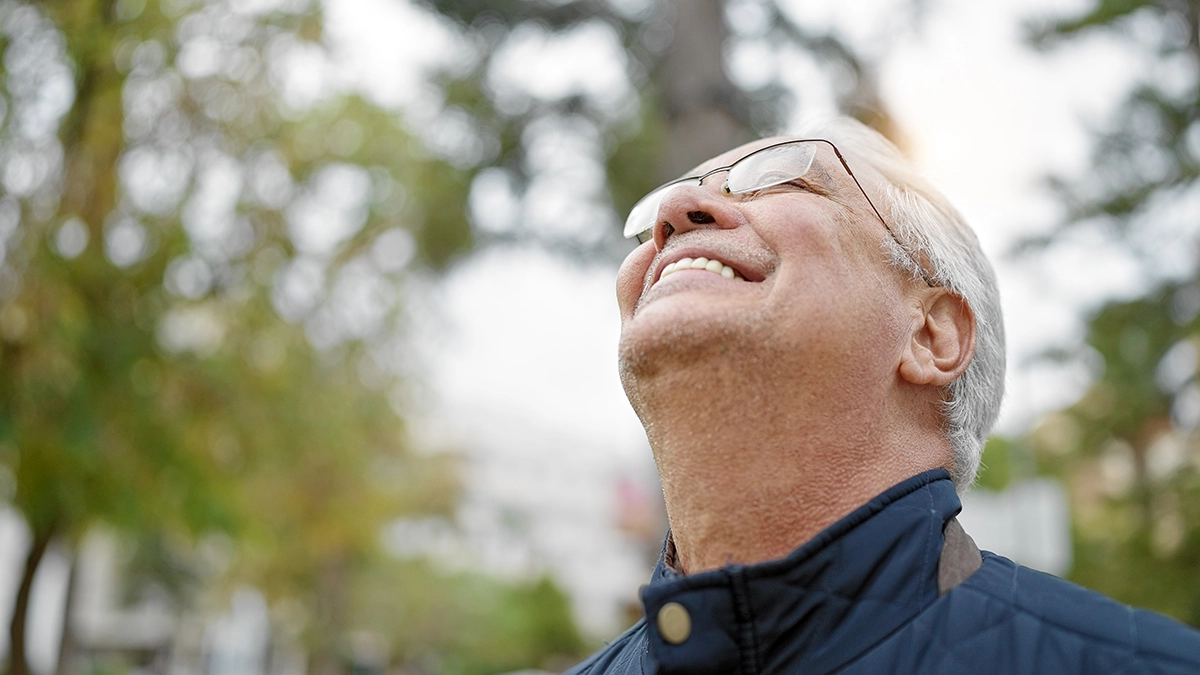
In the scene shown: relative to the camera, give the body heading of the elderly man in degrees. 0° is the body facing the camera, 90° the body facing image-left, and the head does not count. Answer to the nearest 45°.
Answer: approximately 45°

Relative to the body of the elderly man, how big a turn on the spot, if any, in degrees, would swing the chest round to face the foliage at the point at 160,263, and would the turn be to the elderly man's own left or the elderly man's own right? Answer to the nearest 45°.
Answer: approximately 90° to the elderly man's own right

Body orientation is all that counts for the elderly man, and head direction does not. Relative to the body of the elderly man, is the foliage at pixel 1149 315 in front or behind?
behind

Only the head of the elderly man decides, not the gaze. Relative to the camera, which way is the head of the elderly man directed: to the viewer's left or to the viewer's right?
to the viewer's left

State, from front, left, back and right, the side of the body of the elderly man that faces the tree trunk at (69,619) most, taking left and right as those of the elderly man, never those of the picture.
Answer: right

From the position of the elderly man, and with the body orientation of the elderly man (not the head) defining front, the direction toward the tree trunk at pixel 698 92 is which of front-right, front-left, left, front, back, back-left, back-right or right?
back-right

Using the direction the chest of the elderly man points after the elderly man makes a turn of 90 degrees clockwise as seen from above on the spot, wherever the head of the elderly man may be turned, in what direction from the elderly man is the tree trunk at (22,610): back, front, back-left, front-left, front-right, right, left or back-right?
front
